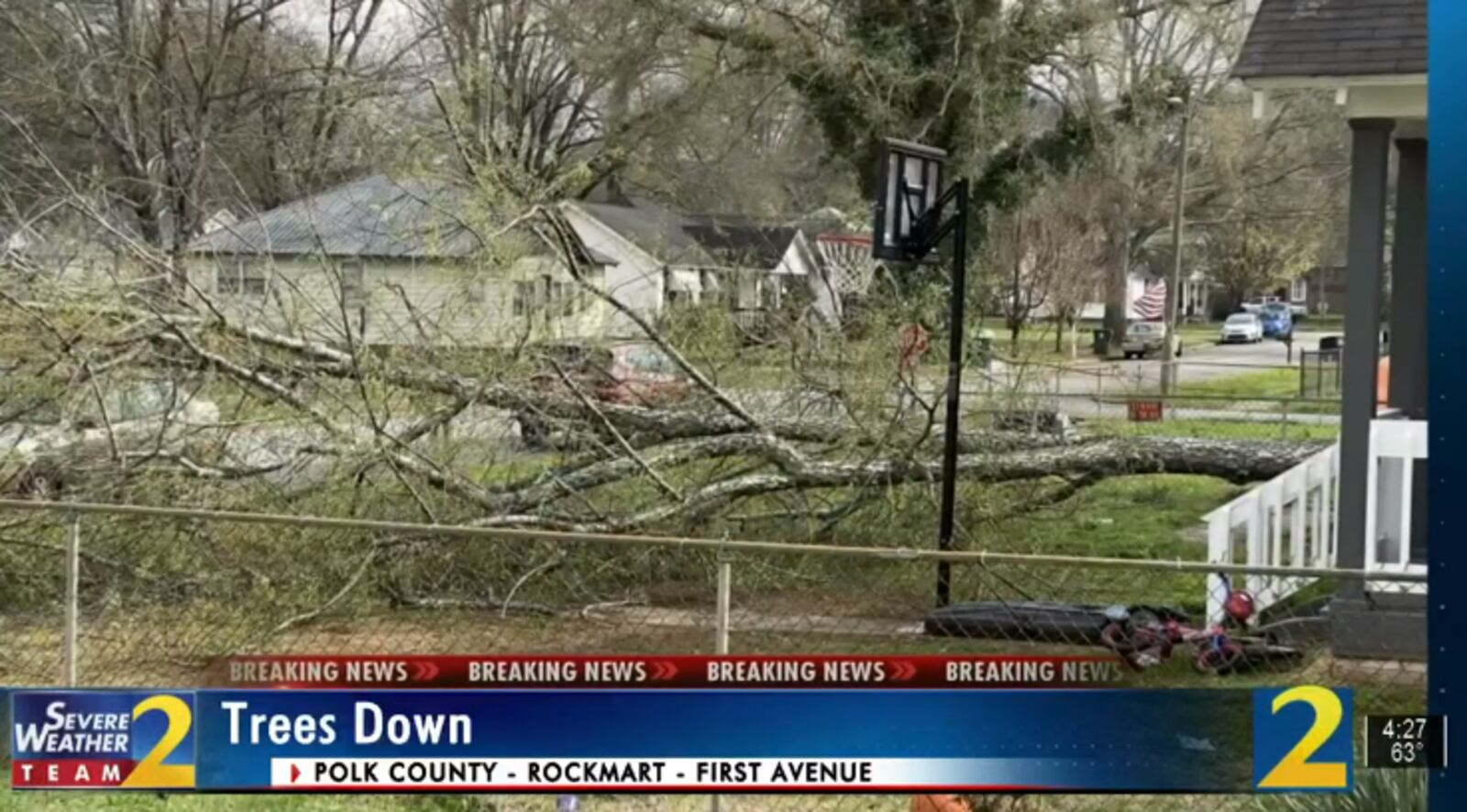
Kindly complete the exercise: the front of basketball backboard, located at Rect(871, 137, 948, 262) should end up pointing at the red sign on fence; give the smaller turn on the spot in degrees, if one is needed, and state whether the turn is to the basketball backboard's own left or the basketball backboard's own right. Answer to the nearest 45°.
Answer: approximately 45° to the basketball backboard's own right

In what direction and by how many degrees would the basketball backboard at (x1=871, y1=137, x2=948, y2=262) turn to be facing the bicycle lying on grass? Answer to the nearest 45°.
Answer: approximately 180°

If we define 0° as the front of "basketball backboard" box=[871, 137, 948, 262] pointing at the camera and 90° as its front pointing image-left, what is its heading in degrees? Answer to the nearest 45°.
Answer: approximately 135°

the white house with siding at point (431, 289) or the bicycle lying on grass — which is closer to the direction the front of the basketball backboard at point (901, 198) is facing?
the white house with siding

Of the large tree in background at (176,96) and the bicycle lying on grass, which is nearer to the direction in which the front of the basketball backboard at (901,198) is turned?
the large tree in background
